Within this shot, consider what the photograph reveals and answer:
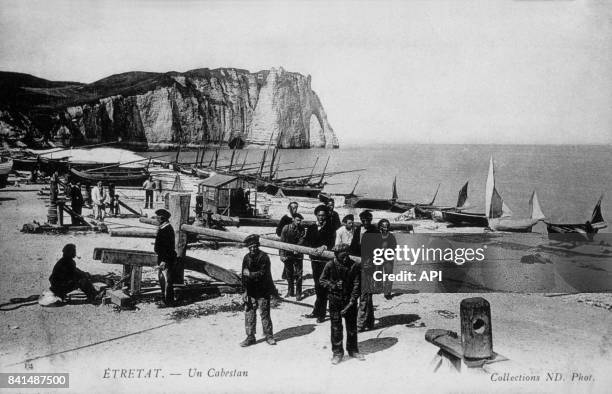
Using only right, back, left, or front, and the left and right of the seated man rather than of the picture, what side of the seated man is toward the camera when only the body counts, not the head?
right

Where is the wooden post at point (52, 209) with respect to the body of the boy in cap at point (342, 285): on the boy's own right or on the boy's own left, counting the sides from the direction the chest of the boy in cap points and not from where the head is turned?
on the boy's own right

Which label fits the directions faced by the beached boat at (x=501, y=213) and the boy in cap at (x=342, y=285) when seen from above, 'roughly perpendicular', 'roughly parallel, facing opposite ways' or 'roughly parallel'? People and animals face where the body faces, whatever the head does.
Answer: roughly perpendicular

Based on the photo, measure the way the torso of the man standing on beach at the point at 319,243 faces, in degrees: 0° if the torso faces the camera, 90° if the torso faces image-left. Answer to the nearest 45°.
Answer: approximately 0°

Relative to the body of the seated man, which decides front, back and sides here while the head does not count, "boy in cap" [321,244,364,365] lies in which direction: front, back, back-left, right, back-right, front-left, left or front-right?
front-right

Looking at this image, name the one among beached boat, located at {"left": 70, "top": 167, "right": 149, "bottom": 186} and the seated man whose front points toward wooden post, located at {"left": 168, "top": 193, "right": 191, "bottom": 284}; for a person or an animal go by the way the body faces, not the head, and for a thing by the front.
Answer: the seated man

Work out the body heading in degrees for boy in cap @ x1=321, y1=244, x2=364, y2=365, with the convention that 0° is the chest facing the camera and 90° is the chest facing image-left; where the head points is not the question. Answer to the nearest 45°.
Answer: approximately 0°

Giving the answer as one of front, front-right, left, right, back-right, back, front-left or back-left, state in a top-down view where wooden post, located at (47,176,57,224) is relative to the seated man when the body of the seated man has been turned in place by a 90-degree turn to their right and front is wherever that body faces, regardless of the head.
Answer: back

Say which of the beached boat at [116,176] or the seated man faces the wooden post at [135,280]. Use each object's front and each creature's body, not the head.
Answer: the seated man

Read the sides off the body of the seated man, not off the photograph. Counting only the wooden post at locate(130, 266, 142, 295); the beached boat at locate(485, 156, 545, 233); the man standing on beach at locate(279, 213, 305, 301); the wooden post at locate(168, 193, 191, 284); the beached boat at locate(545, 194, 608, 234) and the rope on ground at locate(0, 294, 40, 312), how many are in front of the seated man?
5

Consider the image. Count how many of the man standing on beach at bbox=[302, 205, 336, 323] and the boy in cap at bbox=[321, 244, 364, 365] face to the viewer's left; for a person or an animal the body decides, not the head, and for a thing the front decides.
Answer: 0

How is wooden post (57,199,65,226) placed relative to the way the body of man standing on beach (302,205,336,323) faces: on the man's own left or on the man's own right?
on the man's own right
